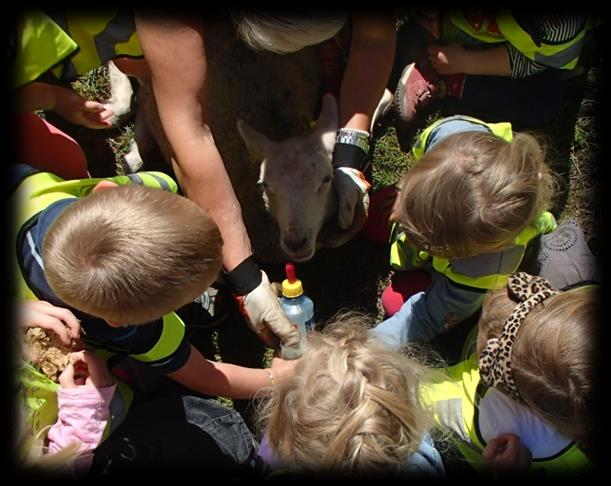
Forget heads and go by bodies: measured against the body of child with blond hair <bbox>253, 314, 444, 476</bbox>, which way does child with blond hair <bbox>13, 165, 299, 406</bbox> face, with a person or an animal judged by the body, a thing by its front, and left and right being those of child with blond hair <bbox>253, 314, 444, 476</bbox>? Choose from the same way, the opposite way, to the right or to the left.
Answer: to the right

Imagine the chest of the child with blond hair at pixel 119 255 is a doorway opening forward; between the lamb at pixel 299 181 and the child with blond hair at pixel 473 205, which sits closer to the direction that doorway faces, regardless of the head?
the child with blond hair

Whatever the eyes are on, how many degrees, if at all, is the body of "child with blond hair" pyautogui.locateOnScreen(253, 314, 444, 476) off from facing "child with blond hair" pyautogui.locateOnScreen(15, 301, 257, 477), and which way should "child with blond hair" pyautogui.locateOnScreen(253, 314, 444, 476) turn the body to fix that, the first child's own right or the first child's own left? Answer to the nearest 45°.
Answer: approximately 90° to the first child's own left

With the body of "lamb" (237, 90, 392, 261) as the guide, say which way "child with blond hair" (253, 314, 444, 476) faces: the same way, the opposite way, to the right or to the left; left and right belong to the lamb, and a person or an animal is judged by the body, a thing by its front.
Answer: the opposite way

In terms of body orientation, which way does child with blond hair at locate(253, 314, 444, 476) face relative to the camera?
away from the camera

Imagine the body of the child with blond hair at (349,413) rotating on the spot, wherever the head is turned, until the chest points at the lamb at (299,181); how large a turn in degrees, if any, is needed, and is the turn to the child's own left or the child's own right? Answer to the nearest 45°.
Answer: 0° — they already face it

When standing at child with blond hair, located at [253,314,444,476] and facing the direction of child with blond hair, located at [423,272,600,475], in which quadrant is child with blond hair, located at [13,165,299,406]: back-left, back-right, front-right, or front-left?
back-left

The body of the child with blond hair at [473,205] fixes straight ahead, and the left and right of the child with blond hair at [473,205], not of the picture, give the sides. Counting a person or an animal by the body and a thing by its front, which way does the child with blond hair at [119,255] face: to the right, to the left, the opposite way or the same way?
the opposite way

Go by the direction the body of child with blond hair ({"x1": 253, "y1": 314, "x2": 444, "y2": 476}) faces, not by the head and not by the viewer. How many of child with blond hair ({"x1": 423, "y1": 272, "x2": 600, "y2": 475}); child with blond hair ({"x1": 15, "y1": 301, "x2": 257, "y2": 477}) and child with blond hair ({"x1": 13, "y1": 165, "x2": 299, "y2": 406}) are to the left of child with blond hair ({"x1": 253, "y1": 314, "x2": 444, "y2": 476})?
2

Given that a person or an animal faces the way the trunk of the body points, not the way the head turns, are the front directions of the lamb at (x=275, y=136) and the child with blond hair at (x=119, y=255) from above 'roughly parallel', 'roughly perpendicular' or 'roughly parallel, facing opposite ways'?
roughly perpendicular

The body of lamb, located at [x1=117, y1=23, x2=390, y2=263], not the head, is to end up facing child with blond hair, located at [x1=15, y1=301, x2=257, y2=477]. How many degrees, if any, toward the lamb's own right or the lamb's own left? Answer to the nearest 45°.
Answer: approximately 45° to the lamb's own right

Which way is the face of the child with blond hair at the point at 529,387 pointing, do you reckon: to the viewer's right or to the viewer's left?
to the viewer's left

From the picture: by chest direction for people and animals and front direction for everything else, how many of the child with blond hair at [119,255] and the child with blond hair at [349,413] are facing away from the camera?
1

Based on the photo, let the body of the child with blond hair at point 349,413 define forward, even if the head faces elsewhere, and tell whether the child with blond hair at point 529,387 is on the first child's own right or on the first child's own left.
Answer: on the first child's own right

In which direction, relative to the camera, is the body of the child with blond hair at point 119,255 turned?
to the viewer's right
